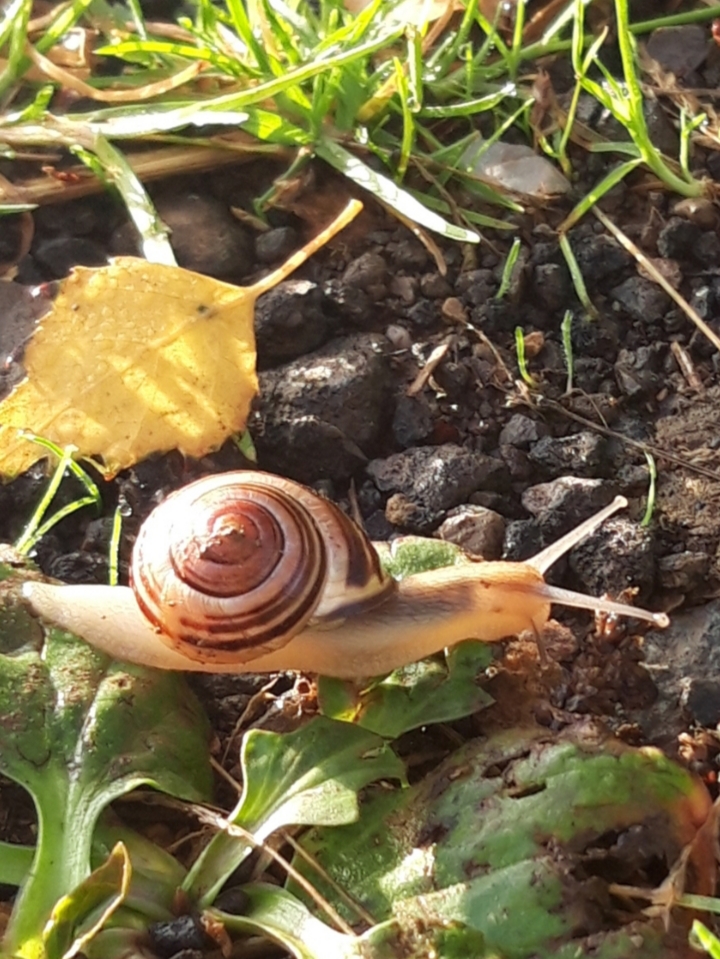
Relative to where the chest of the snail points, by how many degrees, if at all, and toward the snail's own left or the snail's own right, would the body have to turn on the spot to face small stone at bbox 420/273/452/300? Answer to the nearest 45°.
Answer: approximately 45° to the snail's own left

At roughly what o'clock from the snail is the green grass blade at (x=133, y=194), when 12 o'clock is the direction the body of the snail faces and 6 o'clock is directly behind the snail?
The green grass blade is roughly at 9 o'clock from the snail.

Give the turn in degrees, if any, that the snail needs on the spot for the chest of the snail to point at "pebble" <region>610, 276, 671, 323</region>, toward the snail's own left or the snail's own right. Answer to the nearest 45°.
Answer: approximately 45° to the snail's own left

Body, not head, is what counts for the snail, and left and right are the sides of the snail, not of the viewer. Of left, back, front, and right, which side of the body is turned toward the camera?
right

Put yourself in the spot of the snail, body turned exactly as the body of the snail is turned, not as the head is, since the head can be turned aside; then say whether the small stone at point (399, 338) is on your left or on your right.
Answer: on your left

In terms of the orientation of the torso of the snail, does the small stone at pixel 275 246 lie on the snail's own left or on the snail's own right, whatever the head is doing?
on the snail's own left

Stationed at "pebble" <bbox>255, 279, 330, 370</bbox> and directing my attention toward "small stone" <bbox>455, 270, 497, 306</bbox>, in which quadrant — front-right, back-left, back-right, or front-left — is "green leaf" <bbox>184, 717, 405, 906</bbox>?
back-right

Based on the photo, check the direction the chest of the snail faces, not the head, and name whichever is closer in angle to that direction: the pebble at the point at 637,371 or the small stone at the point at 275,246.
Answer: the pebble
